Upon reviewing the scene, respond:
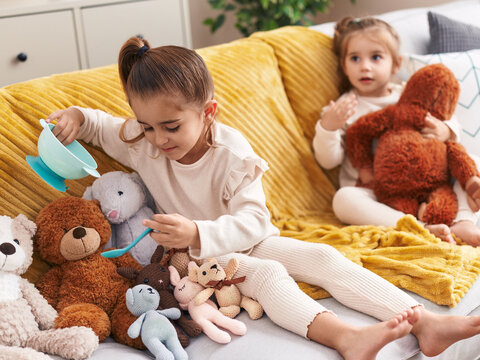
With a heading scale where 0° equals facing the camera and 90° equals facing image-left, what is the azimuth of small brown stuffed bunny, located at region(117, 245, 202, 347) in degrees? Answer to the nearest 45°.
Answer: approximately 0°

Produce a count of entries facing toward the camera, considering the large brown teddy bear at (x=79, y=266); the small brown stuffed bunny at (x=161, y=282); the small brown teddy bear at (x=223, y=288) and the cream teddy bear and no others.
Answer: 4

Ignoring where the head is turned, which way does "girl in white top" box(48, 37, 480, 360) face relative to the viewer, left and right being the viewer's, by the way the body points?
facing the viewer

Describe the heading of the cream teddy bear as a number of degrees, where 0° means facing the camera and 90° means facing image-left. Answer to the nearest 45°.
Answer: approximately 0°

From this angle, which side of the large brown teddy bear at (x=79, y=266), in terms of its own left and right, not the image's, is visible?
front

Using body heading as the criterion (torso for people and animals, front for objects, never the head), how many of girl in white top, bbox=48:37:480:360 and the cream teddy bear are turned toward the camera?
2

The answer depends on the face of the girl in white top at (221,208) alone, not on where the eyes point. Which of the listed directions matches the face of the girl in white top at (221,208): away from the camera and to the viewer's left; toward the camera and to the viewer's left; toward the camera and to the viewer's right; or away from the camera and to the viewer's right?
toward the camera and to the viewer's left
